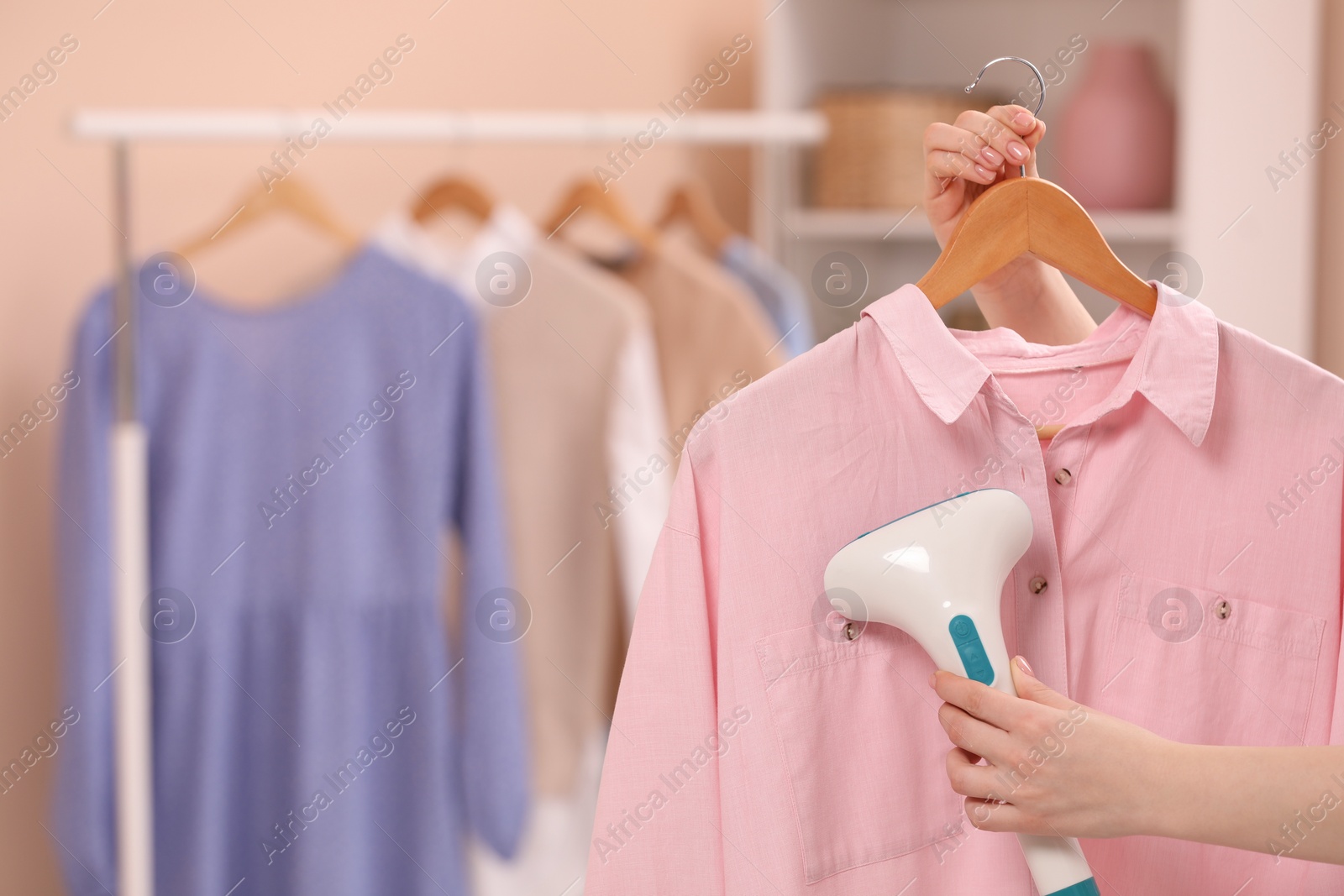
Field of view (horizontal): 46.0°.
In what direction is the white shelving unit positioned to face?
toward the camera

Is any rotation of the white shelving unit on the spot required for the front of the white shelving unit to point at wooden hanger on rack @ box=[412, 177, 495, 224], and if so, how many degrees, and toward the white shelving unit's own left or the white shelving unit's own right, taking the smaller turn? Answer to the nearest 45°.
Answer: approximately 45° to the white shelving unit's own right

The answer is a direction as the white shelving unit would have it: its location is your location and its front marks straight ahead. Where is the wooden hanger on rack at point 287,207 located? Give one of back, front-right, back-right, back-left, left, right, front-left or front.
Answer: front-right

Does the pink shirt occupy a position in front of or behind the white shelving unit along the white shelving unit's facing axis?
in front

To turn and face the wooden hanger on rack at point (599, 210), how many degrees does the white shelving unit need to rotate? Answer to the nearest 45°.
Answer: approximately 45° to its right

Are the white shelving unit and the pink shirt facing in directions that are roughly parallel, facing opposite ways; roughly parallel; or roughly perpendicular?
roughly parallel

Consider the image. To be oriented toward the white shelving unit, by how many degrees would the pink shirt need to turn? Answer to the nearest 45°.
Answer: approximately 135° to its left

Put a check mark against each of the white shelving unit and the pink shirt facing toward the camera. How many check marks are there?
2
